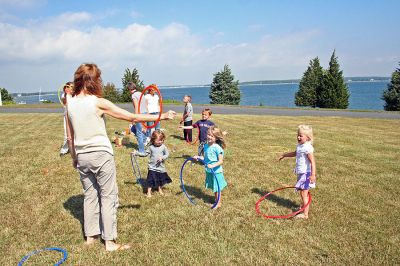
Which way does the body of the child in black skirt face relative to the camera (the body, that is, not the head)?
toward the camera

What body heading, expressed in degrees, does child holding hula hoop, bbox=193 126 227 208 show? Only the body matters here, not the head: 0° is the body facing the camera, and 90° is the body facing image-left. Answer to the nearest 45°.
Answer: approximately 45°

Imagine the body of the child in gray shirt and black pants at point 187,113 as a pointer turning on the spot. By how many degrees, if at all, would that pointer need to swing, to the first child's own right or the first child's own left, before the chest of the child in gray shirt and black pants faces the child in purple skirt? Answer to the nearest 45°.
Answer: approximately 90° to the first child's own left

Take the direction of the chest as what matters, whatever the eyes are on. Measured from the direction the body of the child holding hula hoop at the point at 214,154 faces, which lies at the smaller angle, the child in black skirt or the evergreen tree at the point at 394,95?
the child in black skirt

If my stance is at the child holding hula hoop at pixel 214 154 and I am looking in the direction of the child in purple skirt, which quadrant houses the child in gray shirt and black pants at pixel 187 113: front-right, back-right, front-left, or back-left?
back-left

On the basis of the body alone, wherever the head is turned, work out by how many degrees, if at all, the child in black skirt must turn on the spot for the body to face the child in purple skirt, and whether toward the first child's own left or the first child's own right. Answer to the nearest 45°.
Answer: approximately 45° to the first child's own left

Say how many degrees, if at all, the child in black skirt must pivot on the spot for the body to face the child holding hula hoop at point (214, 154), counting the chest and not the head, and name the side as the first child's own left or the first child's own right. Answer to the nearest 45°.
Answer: approximately 45° to the first child's own left

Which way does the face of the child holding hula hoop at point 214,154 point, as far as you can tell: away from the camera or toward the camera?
toward the camera

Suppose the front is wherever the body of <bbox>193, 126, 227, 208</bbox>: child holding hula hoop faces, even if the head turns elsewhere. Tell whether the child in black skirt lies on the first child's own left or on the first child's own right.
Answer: on the first child's own right

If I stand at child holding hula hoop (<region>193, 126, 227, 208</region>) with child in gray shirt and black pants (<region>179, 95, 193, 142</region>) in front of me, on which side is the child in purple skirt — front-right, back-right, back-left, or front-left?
back-right
